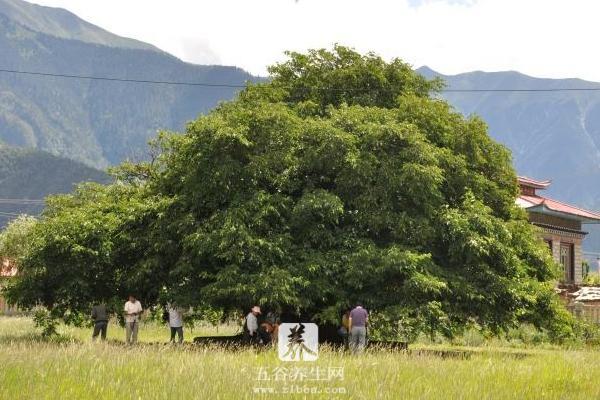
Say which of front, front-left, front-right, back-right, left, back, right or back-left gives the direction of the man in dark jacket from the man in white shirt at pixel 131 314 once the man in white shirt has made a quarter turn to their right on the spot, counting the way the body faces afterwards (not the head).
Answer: front-right

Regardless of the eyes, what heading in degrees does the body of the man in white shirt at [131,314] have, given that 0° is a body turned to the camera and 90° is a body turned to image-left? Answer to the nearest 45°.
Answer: approximately 0°
